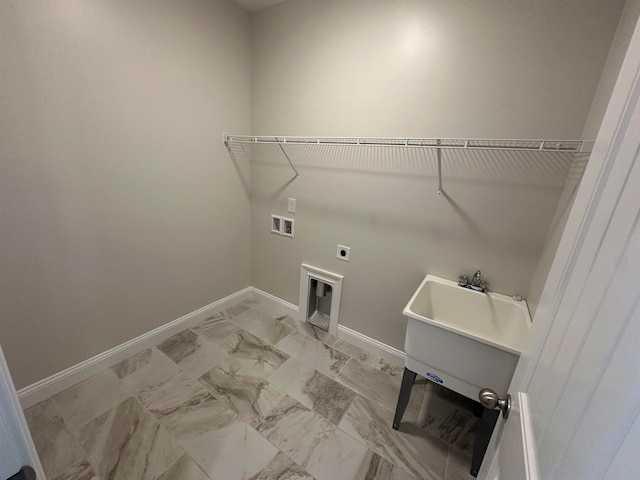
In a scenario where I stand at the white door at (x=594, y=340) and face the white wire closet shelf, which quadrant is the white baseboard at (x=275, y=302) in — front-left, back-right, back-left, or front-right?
front-left

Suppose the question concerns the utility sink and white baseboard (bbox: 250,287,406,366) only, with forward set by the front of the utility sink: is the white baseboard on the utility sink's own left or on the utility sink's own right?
on the utility sink's own right

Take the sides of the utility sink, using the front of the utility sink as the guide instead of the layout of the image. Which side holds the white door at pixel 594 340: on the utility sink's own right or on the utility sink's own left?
on the utility sink's own left

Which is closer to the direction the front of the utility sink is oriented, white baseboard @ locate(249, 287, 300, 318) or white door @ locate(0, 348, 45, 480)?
the white door

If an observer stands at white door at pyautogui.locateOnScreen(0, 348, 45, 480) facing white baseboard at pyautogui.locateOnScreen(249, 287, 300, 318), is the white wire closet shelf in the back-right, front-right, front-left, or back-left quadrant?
front-right

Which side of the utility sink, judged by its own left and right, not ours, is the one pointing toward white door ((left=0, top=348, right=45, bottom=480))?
front

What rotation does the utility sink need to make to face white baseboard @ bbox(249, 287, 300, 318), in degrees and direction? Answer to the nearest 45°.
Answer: approximately 45° to its right
